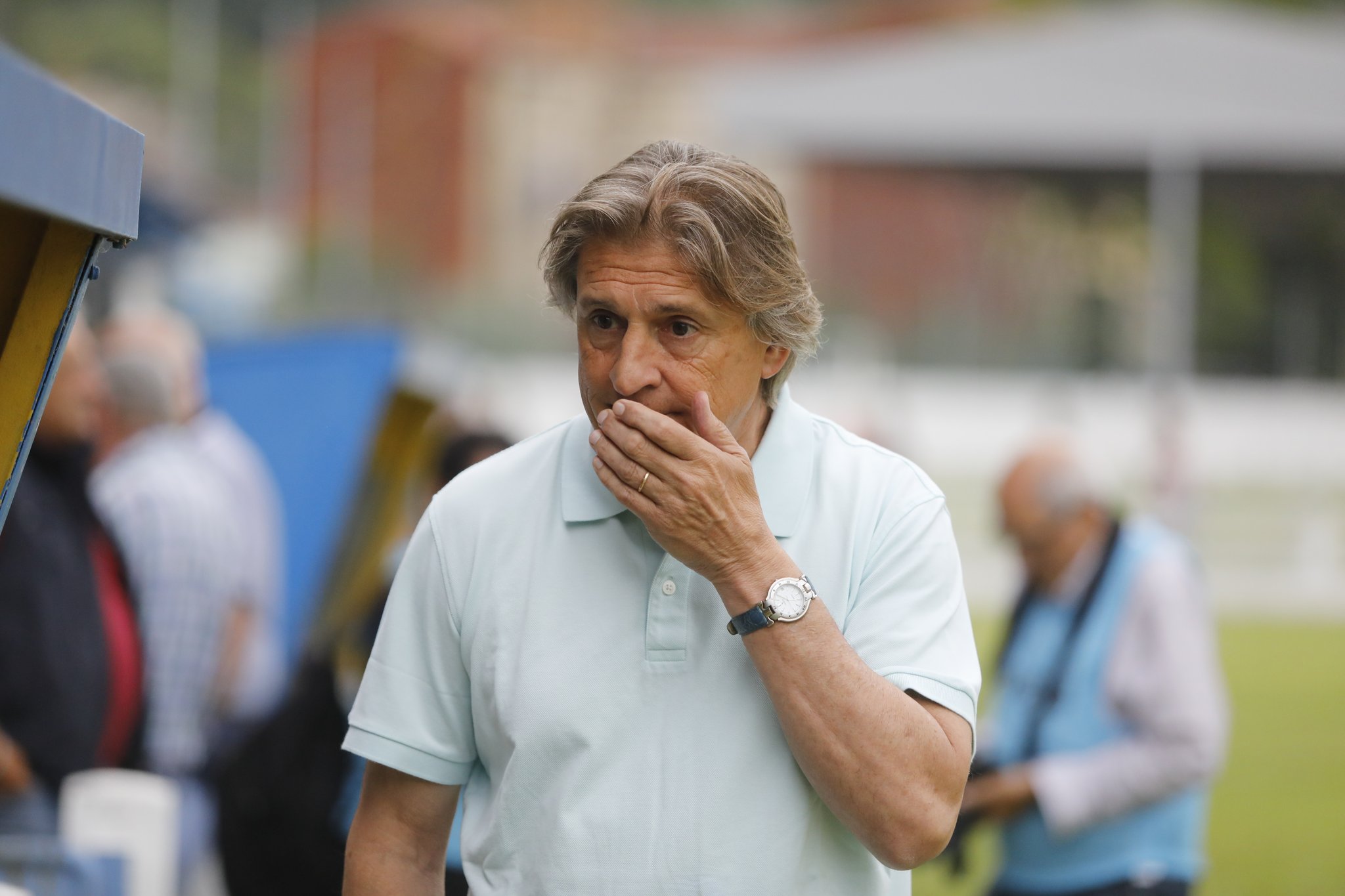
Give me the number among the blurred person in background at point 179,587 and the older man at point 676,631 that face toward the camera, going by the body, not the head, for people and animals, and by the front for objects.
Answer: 1

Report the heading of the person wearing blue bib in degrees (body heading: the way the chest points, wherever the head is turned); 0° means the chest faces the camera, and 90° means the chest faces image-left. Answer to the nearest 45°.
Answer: approximately 45°

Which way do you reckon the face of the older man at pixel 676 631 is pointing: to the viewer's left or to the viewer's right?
to the viewer's left

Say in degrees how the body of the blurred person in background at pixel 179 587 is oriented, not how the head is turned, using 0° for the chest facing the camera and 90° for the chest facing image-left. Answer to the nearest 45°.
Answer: approximately 135°

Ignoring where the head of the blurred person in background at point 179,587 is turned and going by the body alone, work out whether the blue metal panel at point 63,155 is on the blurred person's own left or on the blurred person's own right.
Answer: on the blurred person's own left

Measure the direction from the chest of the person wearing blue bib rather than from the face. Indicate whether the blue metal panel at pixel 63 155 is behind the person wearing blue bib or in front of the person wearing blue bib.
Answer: in front
